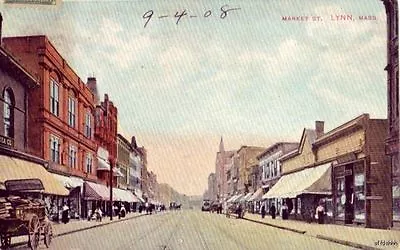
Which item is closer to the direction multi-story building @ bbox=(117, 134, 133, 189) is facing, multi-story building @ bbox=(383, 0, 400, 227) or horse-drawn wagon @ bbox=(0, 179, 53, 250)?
the multi-story building

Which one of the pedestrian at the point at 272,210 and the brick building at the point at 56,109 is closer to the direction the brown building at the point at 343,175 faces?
the brick building

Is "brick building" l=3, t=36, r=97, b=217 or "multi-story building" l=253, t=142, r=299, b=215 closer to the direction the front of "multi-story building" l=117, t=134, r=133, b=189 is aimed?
the multi-story building

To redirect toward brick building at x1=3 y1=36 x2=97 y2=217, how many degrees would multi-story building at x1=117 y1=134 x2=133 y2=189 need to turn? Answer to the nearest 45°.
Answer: approximately 90° to its right

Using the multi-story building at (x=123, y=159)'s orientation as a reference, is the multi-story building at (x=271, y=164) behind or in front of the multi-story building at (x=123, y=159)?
in front

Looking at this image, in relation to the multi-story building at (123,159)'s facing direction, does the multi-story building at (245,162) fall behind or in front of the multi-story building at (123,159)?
in front

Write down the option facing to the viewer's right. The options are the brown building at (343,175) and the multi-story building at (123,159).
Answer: the multi-story building

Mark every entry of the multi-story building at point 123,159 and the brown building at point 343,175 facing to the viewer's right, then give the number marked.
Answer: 1

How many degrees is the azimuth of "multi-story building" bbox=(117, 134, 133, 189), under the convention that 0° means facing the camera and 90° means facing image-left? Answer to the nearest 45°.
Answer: approximately 270°

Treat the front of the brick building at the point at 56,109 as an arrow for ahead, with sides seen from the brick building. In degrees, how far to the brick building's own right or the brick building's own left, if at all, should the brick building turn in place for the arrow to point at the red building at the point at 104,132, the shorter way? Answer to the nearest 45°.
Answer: approximately 90° to the brick building's own left

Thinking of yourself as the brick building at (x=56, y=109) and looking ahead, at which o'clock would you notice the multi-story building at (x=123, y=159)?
The multi-story building is roughly at 8 o'clock from the brick building.

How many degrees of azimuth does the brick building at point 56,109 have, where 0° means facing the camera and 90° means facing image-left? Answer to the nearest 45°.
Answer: approximately 315°

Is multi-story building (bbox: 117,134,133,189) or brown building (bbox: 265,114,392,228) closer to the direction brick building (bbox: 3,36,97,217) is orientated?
the brown building

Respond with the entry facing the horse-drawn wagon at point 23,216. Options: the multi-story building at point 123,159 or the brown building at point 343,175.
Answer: the brown building
